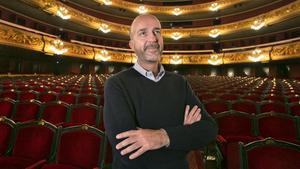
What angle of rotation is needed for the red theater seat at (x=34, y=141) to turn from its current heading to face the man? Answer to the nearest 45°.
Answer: approximately 45° to its left

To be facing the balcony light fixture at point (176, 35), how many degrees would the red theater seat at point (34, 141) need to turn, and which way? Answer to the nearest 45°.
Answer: approximately 180°

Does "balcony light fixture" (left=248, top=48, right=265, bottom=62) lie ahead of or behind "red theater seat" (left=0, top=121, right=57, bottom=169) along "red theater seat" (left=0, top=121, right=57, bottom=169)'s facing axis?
behind

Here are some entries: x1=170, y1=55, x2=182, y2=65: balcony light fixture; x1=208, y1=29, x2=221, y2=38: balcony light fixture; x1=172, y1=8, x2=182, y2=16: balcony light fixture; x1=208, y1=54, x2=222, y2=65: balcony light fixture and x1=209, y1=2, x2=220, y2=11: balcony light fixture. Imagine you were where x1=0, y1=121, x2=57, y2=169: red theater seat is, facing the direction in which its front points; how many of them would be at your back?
5

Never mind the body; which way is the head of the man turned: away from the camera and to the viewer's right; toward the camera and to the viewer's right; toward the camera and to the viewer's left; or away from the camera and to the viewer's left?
toward the camera and to the viewer's right

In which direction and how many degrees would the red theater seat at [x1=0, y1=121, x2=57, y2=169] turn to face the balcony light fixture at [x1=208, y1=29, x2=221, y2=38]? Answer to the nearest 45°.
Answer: approximately 180°

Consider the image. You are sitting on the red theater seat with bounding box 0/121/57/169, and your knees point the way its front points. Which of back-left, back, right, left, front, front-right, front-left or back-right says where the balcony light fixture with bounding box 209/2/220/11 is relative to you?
back

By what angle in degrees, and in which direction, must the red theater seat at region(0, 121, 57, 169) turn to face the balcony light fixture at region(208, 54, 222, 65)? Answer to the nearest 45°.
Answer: approximately 180°

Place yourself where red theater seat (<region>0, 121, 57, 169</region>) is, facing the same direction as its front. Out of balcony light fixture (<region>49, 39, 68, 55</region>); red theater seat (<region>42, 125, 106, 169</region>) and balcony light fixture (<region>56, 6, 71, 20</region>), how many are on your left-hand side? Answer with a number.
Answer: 1

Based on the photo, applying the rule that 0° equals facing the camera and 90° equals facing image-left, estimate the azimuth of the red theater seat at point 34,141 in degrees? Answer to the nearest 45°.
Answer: approximately 45°

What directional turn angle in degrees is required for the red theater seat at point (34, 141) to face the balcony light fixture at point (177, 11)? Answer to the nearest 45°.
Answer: approximately 180°

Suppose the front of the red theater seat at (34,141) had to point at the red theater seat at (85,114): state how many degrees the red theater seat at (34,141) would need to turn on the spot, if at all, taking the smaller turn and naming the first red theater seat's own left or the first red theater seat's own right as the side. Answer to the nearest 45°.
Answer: approximately 180°

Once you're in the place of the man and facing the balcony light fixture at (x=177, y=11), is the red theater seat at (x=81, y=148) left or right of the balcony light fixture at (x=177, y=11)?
left

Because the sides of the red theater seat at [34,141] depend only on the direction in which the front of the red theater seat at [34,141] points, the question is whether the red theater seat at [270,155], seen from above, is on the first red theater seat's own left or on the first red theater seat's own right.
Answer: on the first red theater seat's own left

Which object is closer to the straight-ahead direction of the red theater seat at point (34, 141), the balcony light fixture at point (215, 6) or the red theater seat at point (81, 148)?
the red theater seat

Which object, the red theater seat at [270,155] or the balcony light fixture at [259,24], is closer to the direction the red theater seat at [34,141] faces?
the red theater seat
